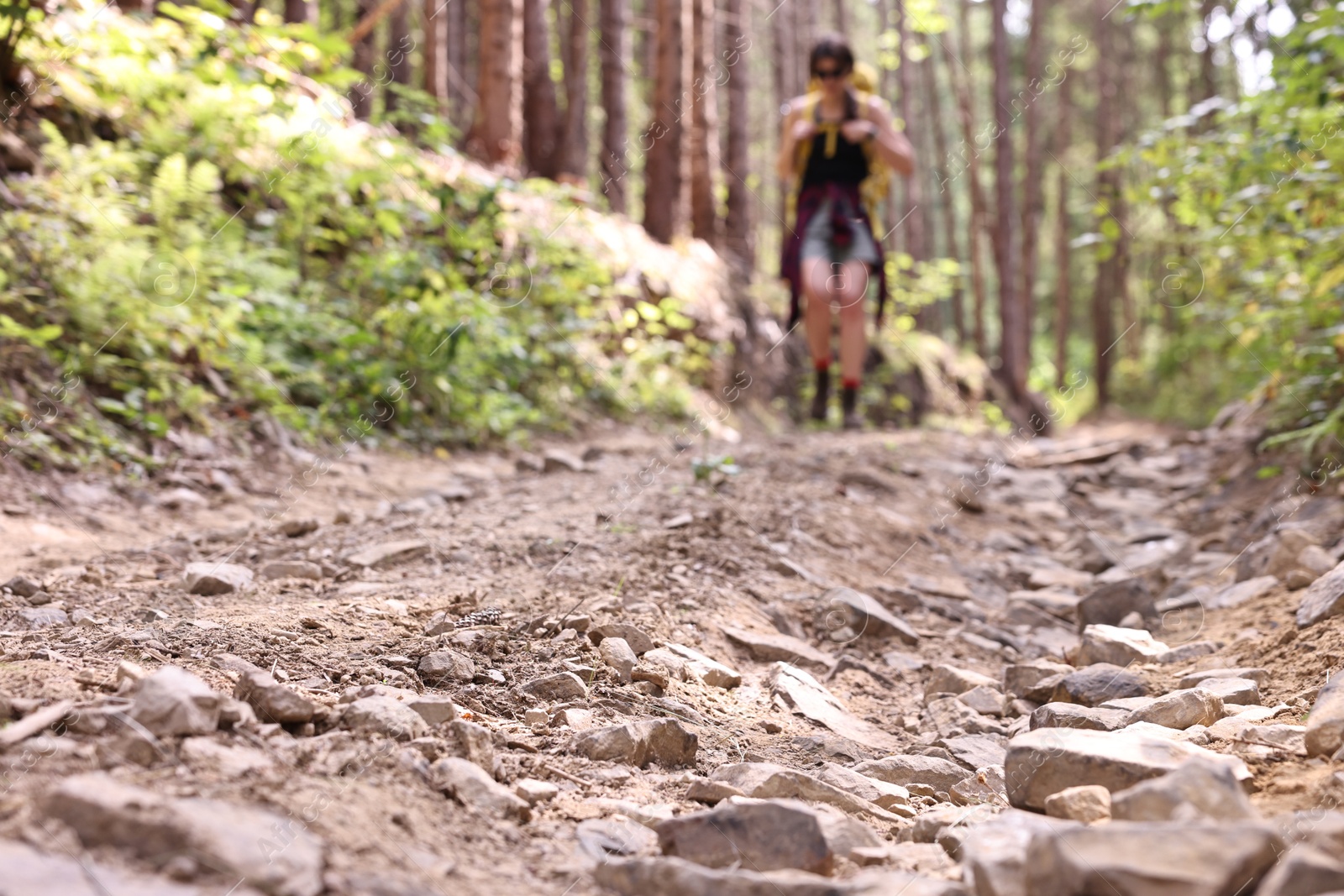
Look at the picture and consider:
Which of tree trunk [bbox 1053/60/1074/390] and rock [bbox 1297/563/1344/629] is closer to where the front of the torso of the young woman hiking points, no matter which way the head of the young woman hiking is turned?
the rock

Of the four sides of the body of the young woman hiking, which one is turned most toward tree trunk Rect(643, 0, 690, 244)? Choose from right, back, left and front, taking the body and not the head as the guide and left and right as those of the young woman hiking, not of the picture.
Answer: back

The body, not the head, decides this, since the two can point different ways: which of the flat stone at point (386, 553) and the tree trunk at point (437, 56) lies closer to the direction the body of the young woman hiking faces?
the flat stone

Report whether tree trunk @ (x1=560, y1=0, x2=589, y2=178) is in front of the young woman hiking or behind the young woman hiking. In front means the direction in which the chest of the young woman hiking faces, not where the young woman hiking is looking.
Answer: behind

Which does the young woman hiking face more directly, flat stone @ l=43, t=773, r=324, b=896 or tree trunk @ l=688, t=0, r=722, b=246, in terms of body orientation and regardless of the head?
the flat stone

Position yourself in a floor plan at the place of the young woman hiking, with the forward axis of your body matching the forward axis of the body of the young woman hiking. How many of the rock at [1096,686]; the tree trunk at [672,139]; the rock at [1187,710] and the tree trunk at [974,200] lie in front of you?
2

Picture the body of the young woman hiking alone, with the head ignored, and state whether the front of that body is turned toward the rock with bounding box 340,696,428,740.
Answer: yes

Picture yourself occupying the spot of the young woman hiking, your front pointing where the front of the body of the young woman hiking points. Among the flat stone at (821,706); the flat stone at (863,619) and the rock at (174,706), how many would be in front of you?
3

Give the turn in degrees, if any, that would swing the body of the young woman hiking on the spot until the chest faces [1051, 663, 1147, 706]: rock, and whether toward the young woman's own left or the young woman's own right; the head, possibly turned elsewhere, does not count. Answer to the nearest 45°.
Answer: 0° — they already face it

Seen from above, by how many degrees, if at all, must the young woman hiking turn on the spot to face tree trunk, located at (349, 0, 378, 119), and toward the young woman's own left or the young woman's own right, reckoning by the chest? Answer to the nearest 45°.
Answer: approximately 135° to the young woman's own right

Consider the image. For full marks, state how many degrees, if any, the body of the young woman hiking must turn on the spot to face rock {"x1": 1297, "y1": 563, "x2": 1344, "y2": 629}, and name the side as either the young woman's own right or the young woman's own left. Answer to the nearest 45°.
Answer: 0° — they already face it

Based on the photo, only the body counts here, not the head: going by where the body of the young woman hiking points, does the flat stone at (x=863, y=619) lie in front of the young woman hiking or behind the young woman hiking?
in front

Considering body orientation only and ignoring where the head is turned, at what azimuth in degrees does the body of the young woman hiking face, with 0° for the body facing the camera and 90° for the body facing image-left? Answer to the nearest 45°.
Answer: approximately 0°

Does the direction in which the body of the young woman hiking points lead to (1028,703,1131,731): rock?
yes

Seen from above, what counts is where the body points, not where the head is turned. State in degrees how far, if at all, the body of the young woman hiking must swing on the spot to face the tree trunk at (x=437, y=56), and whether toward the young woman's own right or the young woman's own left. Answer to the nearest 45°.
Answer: approximately 135° to the young woman's own right

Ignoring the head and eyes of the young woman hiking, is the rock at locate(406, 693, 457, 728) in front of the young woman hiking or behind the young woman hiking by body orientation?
in front
